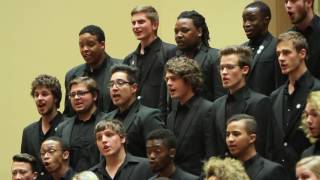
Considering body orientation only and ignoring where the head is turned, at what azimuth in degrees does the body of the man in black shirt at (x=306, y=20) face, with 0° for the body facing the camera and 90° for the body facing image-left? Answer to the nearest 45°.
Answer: approximately 45°

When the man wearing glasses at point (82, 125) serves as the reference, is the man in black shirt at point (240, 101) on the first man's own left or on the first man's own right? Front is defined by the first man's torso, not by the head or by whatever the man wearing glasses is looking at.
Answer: on the first man's own left

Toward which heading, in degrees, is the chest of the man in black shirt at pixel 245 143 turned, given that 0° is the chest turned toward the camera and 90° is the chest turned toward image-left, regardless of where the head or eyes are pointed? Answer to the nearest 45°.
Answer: approximately 45°

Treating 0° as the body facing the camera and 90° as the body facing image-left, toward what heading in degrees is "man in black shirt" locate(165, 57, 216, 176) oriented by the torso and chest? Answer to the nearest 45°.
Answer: approximately 45°

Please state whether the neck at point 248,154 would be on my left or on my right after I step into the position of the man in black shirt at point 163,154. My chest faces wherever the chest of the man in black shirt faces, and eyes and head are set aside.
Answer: on my left

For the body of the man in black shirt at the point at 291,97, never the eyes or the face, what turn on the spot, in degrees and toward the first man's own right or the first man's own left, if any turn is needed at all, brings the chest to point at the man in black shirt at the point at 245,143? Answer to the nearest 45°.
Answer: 0° — they already face them
